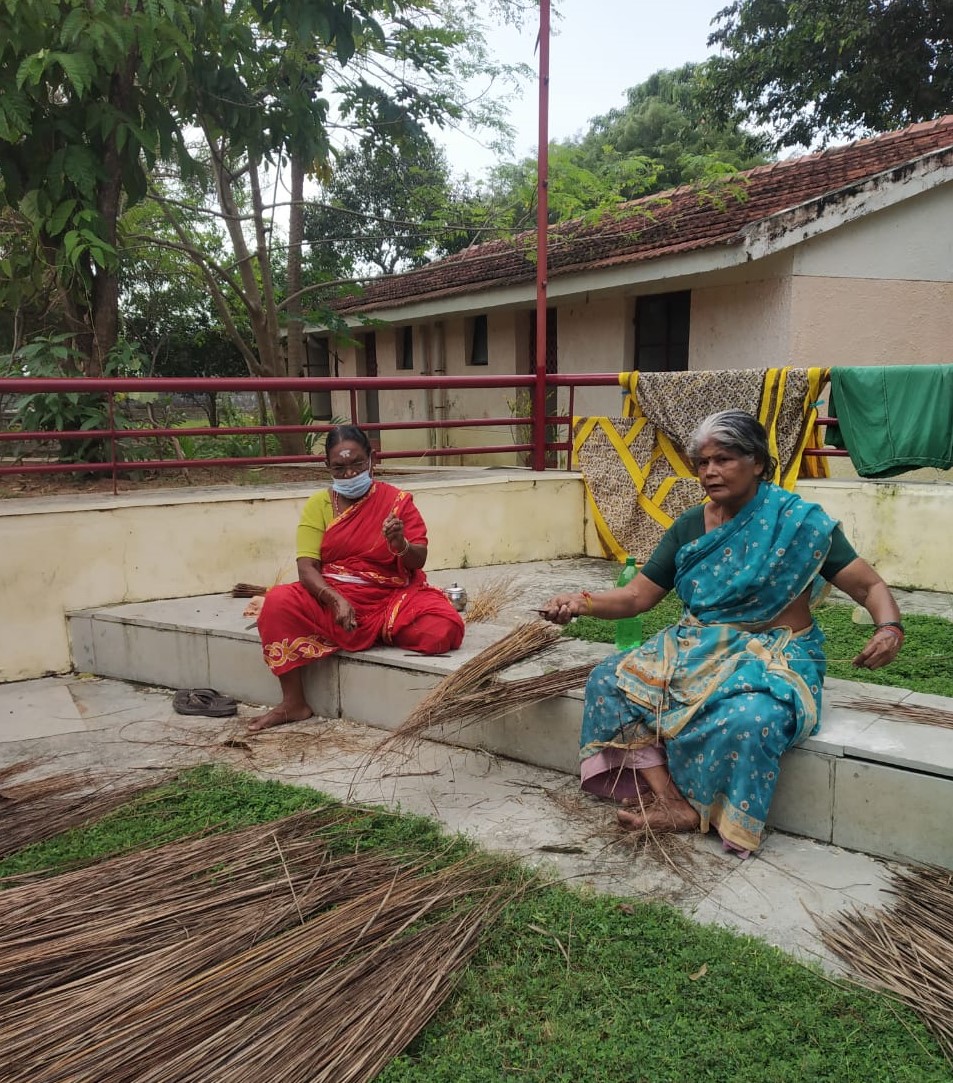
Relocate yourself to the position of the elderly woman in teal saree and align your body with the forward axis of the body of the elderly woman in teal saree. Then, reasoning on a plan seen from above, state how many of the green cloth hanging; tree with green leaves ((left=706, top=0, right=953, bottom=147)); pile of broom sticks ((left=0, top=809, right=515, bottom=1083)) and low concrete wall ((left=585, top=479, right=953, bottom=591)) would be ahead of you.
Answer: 1

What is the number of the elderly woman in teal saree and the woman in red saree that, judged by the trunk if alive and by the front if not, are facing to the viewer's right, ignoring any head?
0

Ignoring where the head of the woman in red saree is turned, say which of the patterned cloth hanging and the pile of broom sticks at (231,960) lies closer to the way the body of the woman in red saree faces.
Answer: the pile of broom sticks

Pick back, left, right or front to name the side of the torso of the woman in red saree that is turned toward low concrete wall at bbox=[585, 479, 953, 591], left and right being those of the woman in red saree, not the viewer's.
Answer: left

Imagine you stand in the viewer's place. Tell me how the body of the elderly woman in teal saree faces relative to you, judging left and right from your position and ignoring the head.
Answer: facing the viewer and to the left of the viewer

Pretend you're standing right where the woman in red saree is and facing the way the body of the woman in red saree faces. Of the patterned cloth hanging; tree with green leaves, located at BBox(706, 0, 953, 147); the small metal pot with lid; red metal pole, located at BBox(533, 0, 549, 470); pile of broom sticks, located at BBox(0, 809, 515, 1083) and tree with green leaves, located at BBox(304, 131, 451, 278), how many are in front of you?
1

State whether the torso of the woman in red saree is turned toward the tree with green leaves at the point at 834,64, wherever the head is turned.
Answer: no

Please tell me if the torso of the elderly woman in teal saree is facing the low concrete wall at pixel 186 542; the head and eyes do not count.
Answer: no

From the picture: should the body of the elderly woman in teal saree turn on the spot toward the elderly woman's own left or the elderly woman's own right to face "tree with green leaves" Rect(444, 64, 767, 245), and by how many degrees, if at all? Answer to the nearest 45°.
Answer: approximately 135° to the elderly woman's own right

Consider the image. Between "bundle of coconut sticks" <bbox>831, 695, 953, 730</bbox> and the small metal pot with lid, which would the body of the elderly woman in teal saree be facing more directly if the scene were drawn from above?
the small metal pot with lid

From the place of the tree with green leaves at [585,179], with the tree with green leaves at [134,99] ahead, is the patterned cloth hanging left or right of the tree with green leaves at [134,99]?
left

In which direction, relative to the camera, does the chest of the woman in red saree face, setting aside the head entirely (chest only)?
toward the camera

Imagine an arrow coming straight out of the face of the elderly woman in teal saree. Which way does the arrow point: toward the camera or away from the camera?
toward the camera

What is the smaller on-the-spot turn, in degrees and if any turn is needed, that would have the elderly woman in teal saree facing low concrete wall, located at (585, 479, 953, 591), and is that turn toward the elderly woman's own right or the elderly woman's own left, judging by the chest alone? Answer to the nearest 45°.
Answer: approximately 135° to the elderly woman's own right

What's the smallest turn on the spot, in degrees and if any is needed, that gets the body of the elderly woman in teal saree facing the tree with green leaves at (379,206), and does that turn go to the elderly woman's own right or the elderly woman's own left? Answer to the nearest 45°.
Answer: approximately 90° to the elderly woman's own right
